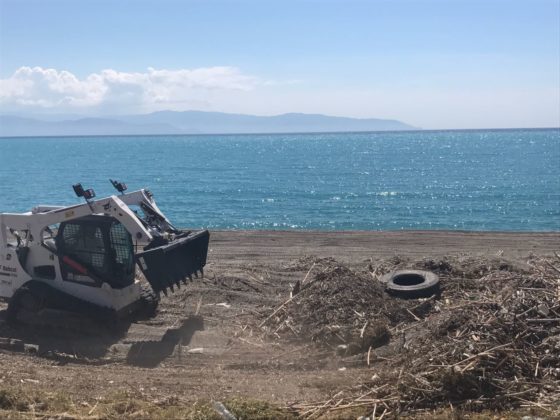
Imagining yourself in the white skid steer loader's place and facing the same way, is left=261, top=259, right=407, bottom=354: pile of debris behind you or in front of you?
in front

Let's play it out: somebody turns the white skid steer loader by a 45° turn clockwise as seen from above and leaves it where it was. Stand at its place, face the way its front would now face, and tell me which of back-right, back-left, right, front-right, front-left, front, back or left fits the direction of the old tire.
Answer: left

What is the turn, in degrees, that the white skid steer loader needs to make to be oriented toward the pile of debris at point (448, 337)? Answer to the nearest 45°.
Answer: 0° — it already faces it

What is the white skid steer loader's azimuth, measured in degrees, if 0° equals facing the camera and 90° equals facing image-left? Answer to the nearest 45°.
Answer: approximately 315°
